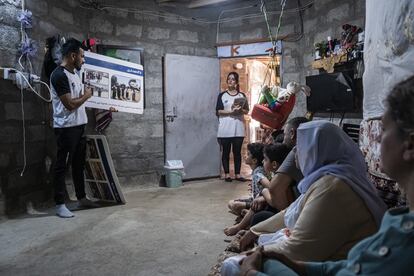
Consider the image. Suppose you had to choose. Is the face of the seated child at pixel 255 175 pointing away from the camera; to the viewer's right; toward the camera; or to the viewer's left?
to the viewer's left

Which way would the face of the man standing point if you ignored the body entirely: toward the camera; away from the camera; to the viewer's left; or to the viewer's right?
to the viewer's right

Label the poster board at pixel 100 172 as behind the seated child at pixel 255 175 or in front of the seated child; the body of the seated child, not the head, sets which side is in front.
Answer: in front

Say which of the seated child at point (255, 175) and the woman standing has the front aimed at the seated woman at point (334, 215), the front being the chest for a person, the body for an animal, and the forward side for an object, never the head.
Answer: the woman standing

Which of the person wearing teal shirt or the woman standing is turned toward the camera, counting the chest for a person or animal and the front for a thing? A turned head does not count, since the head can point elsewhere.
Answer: the woman standing

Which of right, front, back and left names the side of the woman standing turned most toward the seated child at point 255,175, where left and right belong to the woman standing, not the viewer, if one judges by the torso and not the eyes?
front

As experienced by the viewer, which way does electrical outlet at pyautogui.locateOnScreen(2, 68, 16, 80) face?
facing the viewer and to the right of the viewer

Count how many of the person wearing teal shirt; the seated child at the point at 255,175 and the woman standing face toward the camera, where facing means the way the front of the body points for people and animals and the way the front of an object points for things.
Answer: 1

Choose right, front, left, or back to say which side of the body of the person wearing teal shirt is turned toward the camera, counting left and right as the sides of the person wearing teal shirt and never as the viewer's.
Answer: left

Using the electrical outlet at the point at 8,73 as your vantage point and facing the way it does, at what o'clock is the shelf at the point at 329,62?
The shelf is roughly at 11 o'clock from the electrical outlet.

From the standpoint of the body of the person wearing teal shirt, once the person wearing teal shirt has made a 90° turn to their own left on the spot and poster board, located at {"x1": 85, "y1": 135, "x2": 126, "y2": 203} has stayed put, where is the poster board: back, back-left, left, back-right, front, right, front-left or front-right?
back-right

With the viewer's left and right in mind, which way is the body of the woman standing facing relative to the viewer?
facing the viewer

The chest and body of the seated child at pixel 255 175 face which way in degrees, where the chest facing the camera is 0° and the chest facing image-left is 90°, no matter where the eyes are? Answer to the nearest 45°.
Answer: approximately 90°

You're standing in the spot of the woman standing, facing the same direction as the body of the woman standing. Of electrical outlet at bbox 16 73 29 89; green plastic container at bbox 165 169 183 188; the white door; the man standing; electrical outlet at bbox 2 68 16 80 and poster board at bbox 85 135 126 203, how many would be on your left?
0

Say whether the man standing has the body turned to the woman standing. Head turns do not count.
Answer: no

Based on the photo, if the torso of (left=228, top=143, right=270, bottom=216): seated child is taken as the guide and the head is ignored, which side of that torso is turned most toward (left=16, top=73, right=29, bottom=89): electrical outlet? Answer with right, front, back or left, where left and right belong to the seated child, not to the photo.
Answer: front

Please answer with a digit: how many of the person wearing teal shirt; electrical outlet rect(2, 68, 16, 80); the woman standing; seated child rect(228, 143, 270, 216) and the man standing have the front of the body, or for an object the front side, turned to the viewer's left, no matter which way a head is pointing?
2

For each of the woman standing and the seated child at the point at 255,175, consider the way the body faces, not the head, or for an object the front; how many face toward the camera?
1

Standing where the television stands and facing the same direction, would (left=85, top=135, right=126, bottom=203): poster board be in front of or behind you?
in front
